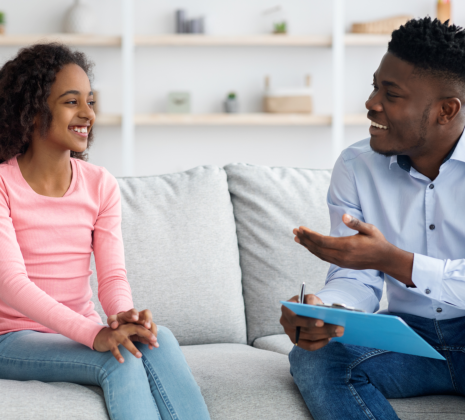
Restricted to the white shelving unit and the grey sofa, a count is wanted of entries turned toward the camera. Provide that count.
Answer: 2

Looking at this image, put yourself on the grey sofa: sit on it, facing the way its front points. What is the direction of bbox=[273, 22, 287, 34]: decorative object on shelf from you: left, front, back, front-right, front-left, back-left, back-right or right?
back

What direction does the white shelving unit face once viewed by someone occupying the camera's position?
facing the viewer

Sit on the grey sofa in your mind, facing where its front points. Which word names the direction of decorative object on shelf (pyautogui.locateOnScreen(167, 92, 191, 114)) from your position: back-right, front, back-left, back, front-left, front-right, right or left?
back

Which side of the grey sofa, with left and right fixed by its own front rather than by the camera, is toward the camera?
front

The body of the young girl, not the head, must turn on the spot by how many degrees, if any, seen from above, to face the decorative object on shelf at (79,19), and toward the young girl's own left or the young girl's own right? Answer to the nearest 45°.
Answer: approximately 135° to the young girl's own left

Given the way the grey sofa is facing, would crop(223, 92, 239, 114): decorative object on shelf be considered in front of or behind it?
behind

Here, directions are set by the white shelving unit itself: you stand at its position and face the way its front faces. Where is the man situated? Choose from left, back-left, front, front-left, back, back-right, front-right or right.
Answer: front

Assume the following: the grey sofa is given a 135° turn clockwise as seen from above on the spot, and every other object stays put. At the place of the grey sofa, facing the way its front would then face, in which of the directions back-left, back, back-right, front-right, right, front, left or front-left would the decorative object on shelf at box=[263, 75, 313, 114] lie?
front-right

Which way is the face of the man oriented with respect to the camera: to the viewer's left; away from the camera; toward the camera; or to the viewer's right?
to the viewer's left

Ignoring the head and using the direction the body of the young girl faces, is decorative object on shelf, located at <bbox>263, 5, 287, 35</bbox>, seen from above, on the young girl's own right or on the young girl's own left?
on the young girl's own left

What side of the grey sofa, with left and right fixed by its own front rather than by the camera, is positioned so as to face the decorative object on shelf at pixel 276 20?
back
